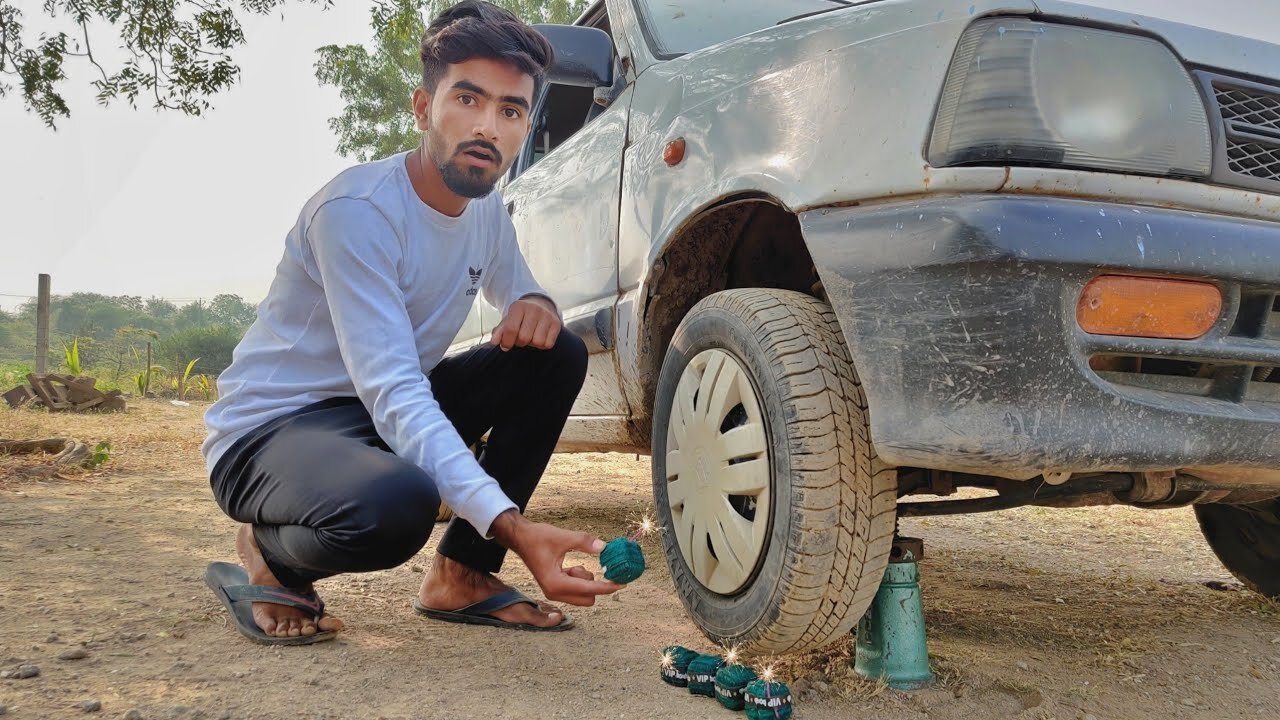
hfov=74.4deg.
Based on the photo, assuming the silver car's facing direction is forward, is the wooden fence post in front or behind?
behind

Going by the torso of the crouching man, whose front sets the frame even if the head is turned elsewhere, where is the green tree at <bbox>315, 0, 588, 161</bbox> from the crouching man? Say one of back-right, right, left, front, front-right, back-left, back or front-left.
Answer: back-left

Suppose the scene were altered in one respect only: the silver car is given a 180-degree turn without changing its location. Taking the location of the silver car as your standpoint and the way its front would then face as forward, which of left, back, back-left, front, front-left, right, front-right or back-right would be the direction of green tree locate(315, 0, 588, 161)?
front

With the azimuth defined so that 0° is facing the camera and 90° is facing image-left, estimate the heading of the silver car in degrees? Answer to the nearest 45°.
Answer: approximately 315°

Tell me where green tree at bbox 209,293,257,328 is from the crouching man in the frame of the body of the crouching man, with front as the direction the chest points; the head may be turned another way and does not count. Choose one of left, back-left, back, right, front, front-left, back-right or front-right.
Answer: back-left

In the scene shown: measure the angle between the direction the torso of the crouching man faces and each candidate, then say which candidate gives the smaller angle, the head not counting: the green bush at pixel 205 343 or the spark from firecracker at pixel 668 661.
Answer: the spark from firecracker

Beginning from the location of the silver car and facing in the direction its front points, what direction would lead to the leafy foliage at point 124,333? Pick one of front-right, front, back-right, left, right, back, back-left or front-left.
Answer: back

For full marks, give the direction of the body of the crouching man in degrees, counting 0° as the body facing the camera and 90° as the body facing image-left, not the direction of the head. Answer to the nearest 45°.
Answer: approximately 315°

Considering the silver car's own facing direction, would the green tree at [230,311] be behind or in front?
behind
